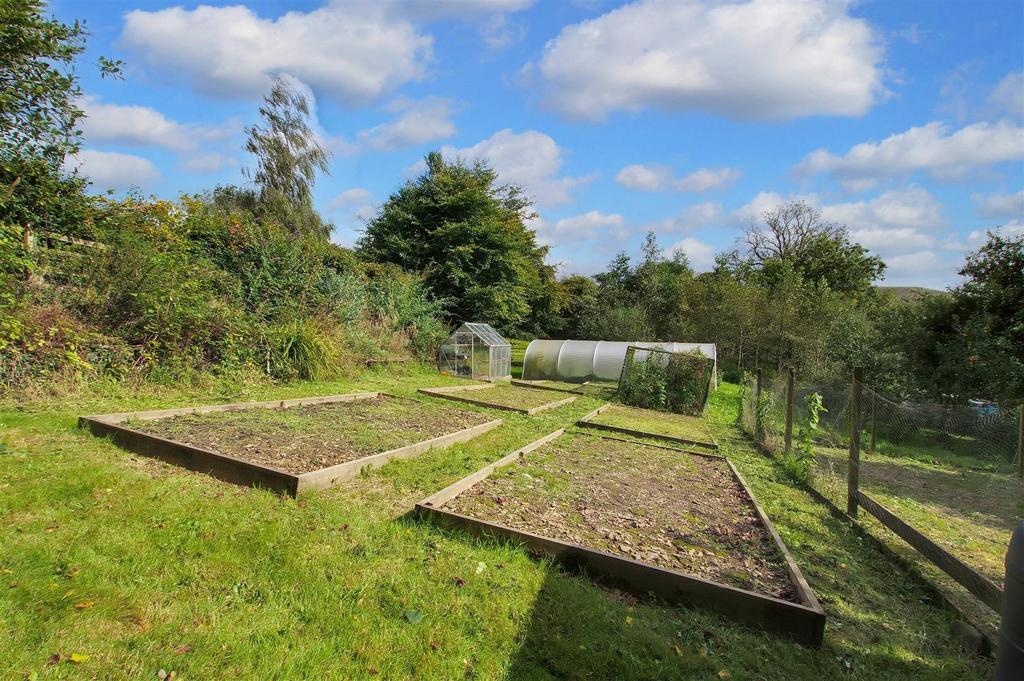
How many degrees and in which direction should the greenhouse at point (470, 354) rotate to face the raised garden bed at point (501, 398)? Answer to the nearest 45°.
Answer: approximately 45° to its left

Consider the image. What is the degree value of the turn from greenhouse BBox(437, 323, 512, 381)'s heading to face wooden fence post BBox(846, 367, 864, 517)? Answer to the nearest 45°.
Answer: approximately 45° to its left

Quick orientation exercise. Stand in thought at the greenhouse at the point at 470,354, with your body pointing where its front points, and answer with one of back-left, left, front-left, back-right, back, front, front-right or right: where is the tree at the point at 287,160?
right

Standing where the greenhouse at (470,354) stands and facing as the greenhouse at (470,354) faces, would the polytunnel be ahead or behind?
behind

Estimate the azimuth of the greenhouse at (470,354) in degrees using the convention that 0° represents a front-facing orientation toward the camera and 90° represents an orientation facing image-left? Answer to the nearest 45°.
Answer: approximately 45°

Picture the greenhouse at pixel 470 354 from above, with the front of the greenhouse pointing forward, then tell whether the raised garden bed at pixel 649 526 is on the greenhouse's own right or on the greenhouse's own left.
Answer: on the greenhouse's own left

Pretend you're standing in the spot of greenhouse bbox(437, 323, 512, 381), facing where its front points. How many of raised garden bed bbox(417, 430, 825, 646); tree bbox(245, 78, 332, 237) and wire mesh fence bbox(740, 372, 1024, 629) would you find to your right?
1

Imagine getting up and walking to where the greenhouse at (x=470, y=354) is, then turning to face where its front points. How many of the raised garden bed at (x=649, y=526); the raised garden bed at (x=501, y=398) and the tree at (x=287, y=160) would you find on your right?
1

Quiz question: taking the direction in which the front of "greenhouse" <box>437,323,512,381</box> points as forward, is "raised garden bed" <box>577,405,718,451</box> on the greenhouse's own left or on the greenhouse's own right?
on the greenhouse's own left

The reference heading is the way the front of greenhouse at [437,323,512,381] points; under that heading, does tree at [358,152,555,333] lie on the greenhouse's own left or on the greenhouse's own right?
on the greenhouse's own right
